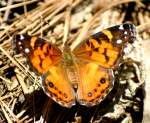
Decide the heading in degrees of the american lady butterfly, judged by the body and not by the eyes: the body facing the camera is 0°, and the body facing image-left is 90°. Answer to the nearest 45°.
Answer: approximately 180°
